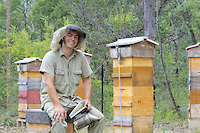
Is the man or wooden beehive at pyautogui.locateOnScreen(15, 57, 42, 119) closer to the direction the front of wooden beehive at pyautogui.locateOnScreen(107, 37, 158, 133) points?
the man

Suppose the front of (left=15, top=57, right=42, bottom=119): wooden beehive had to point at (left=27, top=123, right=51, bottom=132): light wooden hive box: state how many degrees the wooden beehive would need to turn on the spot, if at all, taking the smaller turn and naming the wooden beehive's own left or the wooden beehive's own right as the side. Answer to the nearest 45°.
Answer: approximately 45° to the wooden beehive's own left

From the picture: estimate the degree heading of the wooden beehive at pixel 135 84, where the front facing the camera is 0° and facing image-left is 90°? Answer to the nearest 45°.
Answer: approximately 45°

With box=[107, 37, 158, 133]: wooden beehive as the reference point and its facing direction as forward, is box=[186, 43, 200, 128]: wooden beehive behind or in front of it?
behind

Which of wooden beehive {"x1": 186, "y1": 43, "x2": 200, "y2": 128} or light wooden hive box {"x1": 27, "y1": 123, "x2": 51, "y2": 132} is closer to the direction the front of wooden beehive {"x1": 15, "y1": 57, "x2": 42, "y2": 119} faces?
the light wooden hive box

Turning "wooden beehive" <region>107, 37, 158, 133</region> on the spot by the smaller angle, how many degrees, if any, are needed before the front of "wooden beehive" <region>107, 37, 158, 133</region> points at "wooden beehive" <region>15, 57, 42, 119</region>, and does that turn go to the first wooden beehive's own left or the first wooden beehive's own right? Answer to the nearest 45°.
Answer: approximately 90° to the first wooden beehive's own right
